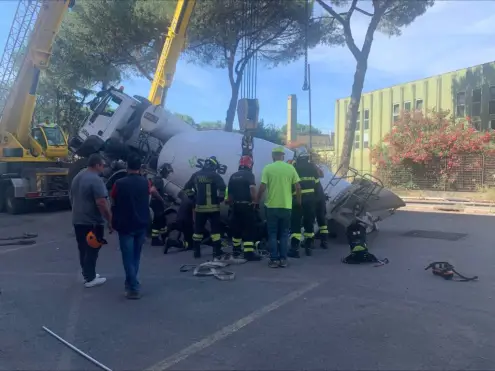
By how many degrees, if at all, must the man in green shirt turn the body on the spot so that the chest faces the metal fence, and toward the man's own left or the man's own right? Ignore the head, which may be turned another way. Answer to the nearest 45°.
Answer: approximately 45° to the man's own right

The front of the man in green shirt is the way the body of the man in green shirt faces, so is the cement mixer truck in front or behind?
in front

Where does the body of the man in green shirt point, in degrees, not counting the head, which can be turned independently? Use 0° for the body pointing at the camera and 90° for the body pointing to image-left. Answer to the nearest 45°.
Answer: approximately 180°

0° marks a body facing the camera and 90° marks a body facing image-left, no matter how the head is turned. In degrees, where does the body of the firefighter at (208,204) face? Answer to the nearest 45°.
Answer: approximately 180°

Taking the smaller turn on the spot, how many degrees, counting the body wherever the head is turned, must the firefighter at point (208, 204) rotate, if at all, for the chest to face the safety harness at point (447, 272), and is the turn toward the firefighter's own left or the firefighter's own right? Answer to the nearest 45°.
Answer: approximately 135° to the firefighter's own right

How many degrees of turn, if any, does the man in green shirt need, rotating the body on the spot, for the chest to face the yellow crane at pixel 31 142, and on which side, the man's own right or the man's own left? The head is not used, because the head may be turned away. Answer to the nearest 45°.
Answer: approximately 45° to the man's own left

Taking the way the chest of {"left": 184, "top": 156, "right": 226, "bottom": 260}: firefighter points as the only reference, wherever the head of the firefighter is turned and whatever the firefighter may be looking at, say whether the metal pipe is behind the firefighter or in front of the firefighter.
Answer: behind

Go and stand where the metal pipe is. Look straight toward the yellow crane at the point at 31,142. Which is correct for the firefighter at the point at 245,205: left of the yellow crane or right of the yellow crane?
right

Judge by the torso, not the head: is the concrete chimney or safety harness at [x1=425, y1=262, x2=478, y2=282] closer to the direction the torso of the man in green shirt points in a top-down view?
the concrete chimney

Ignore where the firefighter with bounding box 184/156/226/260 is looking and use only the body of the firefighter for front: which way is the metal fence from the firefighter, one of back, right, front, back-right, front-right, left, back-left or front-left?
front-right

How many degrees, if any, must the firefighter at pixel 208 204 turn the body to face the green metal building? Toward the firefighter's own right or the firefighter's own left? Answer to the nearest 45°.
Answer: approximately 45° to the firefighter's own right

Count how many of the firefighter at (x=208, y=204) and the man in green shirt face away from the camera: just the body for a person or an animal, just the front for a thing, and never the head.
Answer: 2
